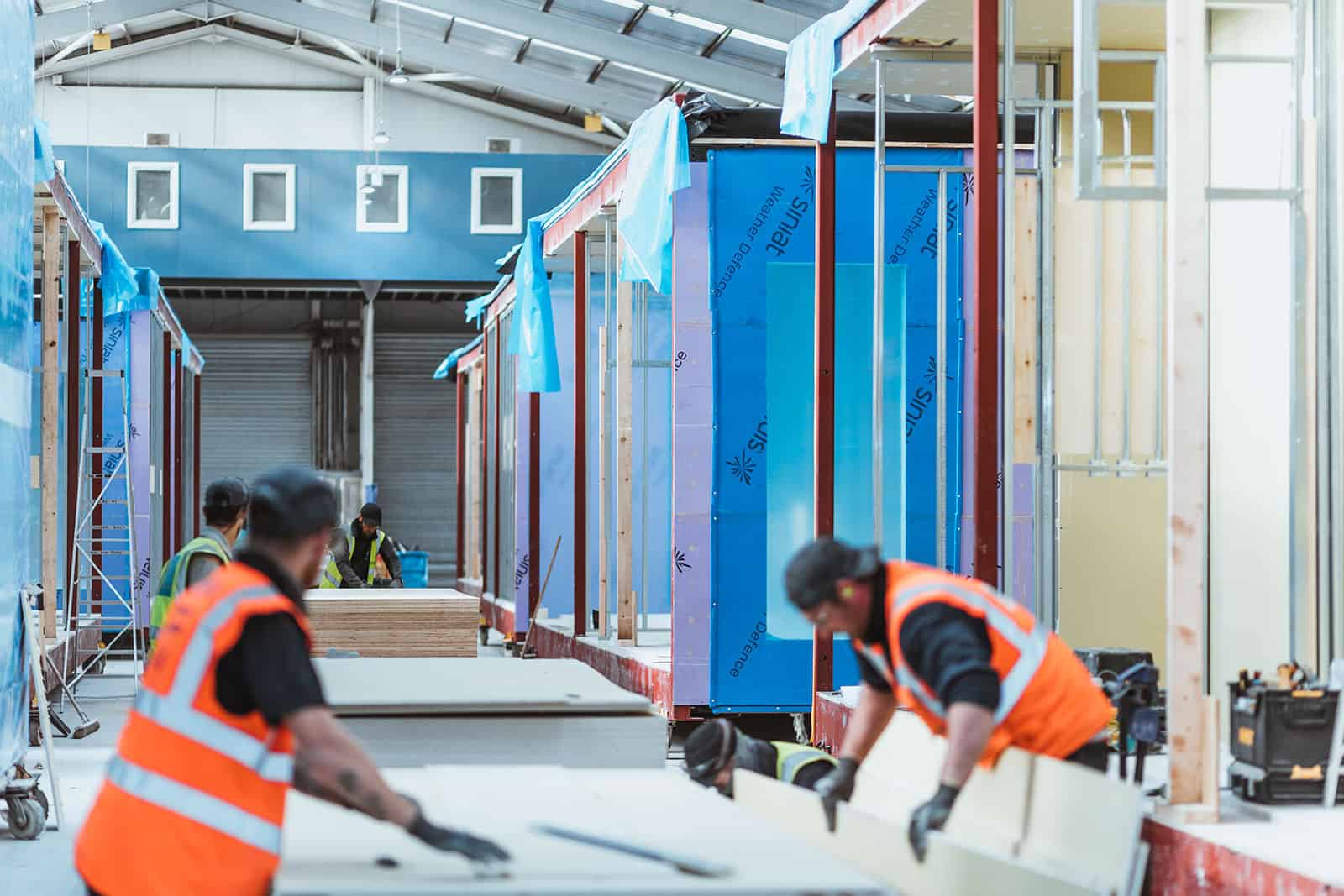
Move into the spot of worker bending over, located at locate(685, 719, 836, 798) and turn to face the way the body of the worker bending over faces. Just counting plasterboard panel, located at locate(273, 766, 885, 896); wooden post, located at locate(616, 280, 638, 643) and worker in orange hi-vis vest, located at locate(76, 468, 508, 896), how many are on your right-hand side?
1

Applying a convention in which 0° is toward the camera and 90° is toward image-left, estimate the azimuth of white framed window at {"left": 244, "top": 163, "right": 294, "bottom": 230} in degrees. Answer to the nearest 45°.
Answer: approximately 0°

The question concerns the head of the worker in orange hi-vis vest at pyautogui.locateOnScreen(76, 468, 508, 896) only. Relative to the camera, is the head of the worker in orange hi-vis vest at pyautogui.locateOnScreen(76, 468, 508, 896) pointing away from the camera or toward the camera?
away from the camera

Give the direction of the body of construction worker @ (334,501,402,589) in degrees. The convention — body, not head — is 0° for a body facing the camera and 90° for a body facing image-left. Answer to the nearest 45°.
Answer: approximately 0°

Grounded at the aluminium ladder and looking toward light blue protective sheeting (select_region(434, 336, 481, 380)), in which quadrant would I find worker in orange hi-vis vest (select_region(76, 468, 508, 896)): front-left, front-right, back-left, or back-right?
back-right

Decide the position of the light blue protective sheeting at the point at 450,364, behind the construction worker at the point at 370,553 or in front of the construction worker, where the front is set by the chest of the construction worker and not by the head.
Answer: behind

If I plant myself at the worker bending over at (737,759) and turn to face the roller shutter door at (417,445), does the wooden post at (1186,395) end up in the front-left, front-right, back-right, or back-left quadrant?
back-right

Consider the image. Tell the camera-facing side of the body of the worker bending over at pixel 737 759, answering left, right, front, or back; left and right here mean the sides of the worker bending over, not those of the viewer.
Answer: left
